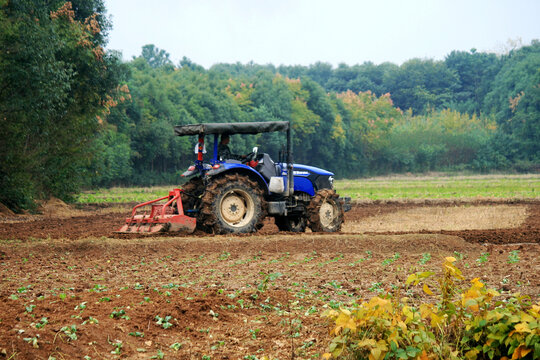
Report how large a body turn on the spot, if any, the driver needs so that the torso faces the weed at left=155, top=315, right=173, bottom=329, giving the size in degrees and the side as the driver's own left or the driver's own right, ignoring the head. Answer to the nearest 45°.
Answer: approximately 90° to the driver's own right

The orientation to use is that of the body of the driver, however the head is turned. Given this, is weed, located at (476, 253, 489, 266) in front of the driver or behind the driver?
in front

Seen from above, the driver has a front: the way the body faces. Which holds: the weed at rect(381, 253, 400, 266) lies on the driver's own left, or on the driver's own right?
on the driver's own right

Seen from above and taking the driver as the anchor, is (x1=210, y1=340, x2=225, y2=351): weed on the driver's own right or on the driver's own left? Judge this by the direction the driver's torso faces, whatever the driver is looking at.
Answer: on the driver's own right

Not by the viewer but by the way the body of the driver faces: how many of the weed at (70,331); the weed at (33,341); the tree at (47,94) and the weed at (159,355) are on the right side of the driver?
3

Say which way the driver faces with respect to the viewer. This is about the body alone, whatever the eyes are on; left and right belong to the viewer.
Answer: facing to the right of the viewer

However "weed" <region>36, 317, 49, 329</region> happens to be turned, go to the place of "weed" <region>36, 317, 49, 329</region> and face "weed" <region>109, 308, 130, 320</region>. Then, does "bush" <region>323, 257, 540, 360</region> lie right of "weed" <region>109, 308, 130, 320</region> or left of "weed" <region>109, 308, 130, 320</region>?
right

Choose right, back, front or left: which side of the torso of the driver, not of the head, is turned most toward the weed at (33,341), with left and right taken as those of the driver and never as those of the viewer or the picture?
right

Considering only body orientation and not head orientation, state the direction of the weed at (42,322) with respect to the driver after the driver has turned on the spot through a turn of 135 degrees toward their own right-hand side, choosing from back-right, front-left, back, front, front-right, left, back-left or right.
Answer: front-left

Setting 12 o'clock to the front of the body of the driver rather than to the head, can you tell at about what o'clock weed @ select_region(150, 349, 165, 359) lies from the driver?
The weed is roughly at 3 o'clock from the driver.

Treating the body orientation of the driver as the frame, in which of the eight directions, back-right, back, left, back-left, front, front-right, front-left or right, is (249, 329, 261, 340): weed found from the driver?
right

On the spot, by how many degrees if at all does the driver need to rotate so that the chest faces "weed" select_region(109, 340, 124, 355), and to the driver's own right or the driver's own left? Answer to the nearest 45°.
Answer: approximately 90° to the driver's own right

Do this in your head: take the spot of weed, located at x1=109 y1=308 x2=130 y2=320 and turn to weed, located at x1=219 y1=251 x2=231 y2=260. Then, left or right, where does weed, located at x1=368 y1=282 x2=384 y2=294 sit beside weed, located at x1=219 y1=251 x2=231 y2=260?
right

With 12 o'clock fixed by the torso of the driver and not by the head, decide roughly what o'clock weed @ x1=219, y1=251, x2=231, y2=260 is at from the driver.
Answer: The weed is roughly at 3 o'clock from the driver.

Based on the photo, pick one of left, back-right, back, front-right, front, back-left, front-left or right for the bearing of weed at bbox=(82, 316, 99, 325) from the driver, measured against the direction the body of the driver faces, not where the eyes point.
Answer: right
